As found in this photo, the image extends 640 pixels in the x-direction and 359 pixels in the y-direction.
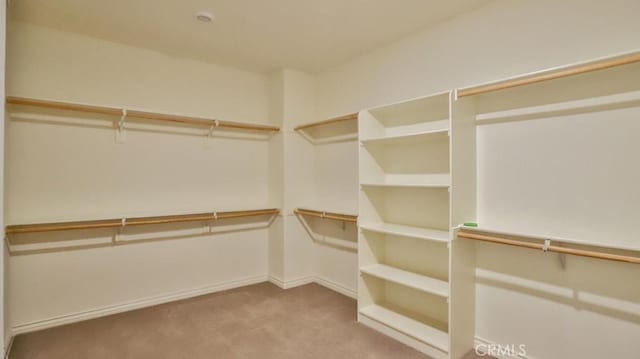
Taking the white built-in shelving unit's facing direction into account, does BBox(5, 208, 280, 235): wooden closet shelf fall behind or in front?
in front

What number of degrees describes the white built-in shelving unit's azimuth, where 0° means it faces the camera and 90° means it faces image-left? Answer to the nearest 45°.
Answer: approximately 45°

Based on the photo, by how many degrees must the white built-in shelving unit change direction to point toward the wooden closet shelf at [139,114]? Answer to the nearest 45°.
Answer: approximately 45° to its right
